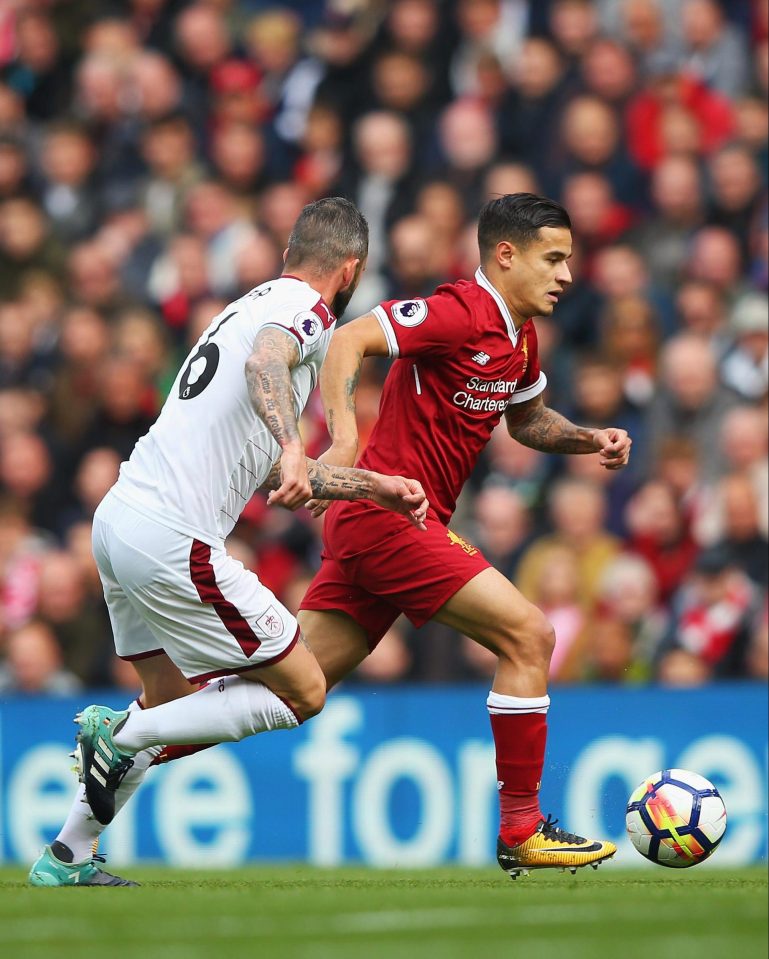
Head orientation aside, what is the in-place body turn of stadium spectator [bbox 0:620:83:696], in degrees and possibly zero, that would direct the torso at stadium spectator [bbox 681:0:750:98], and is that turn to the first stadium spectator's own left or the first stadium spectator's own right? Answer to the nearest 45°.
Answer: approximately 90° to the first stadium spectator's own left

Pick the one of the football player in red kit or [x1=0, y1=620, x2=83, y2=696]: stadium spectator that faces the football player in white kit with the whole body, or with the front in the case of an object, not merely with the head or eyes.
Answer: the stadium spectator

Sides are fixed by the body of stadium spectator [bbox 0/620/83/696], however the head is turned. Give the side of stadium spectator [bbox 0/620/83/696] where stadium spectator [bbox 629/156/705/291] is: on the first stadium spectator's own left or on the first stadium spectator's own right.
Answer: on the first stadium spectator's own left

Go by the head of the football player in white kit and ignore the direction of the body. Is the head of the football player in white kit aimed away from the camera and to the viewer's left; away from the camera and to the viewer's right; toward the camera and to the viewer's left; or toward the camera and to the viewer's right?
away from the camera and to the viewer's right

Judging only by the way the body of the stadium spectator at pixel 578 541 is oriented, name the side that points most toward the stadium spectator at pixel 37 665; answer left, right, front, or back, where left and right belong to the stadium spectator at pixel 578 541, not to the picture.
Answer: right

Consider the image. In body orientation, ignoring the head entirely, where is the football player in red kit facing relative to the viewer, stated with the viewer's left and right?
facing to the right of the viewer

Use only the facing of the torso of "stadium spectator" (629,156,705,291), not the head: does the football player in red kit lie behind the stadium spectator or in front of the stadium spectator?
in front

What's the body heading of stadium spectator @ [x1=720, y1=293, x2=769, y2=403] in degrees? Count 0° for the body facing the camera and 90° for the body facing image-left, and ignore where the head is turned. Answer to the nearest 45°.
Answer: approximately 0°

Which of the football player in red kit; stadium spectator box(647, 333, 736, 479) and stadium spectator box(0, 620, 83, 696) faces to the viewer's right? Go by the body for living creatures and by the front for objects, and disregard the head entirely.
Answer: the football player in red kit

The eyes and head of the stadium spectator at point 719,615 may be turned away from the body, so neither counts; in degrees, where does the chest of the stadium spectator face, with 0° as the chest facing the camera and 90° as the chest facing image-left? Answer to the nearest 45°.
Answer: approximately 0°
